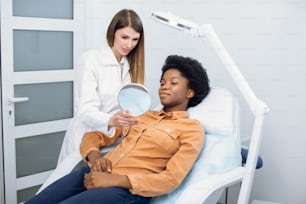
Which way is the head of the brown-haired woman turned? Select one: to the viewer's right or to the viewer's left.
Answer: to the viewer's right

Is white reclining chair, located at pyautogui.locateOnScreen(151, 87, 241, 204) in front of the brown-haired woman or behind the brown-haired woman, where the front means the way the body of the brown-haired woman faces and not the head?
in front

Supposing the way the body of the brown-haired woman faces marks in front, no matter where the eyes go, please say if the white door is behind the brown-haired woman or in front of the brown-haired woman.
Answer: behind

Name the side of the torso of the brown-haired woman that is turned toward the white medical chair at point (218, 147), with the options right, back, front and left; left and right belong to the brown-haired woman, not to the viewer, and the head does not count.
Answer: front

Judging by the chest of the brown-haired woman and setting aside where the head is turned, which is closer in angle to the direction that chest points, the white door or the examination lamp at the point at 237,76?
the examination lamp

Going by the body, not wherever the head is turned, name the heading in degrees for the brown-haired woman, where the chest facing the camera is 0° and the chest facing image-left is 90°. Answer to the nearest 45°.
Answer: approximately 315°

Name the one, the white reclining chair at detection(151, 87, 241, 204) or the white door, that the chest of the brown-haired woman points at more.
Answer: the white reclining chair

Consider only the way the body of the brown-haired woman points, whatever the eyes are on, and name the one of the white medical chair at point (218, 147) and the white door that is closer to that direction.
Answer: the white medical chair
